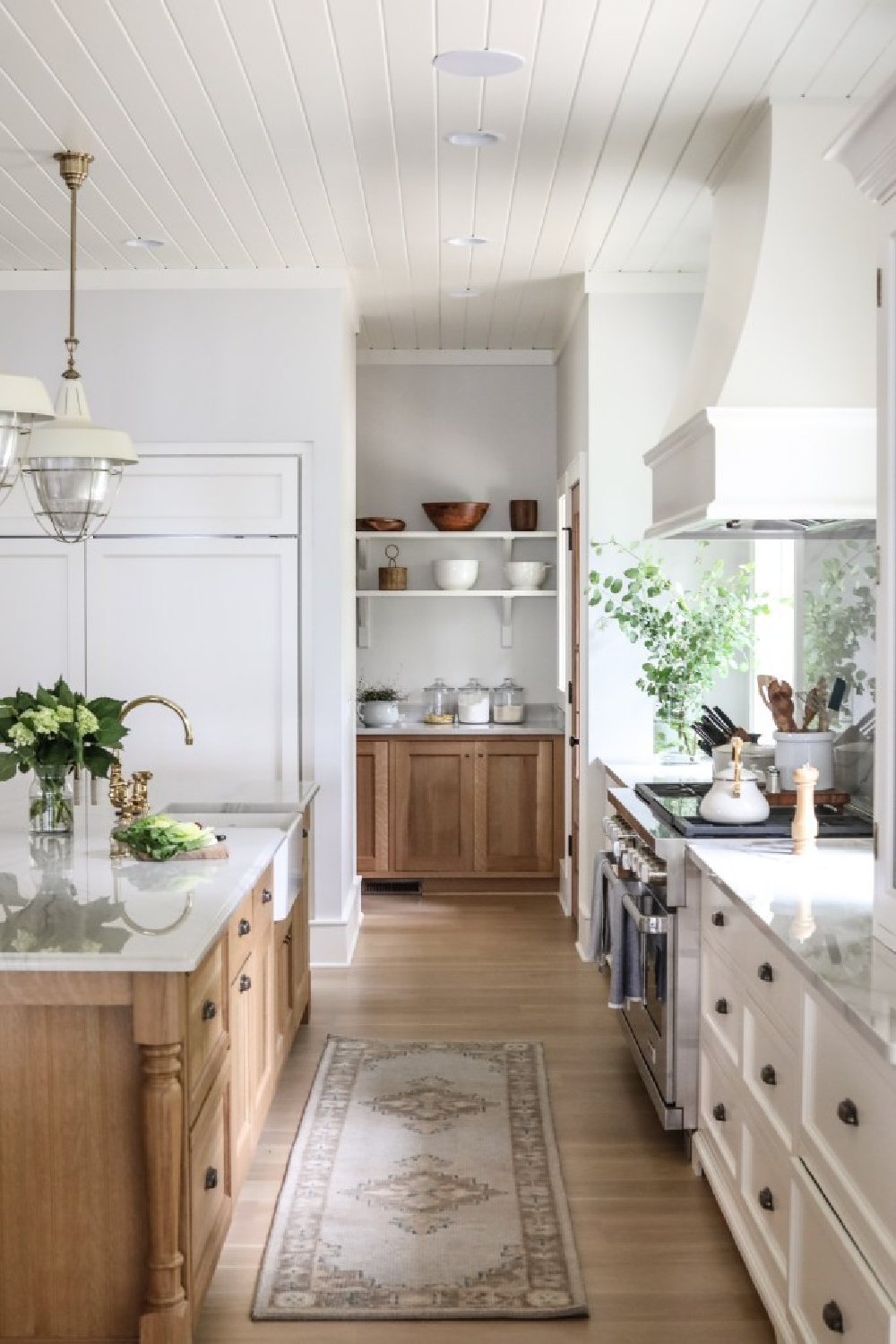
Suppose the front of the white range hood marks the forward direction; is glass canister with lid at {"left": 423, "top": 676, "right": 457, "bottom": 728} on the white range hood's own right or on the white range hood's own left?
on the white range hood's own right

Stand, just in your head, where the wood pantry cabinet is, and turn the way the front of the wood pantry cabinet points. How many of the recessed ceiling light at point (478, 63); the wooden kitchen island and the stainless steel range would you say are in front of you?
3

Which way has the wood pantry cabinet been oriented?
toward the camera

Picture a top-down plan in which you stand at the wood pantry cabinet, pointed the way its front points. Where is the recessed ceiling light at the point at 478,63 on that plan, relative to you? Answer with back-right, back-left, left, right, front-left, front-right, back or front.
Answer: front

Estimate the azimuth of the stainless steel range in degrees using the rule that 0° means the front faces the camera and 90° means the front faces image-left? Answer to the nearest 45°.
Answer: approximately 90°

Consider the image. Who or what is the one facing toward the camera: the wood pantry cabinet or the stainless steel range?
the wood pantry cabinet

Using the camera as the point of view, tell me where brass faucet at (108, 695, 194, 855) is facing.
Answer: facing to the right of the viewer

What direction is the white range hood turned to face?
to the viewer's left

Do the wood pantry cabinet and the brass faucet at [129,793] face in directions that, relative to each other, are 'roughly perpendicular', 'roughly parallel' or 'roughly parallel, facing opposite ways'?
roughly perpendicular

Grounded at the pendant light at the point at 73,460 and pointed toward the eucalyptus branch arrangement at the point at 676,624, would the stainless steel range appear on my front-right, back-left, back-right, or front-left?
front-right

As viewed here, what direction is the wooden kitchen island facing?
to the viewer's right

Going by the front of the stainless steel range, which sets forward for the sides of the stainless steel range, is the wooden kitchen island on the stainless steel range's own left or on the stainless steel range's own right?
on the stainless steel range's own left

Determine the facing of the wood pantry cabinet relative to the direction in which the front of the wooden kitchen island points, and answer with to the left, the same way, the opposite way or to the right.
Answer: to the right
